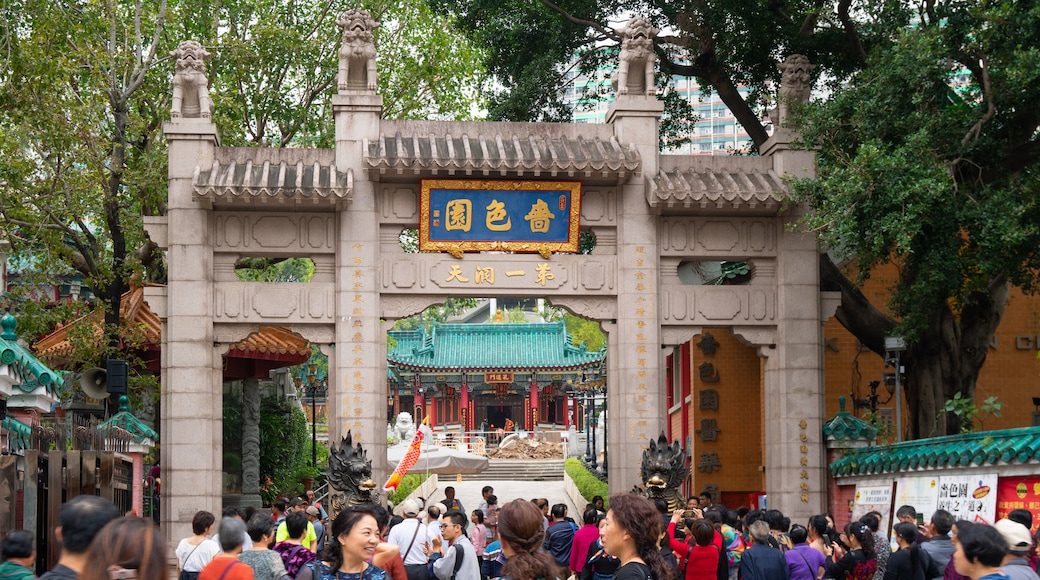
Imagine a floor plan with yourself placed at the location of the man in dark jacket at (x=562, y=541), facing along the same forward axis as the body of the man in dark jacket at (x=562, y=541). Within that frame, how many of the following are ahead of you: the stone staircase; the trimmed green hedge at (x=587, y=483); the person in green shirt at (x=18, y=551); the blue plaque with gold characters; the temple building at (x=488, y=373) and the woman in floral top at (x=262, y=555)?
4

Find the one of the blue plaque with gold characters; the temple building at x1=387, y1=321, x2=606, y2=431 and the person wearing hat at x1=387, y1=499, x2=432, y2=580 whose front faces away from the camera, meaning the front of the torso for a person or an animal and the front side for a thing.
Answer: the person wearing hat

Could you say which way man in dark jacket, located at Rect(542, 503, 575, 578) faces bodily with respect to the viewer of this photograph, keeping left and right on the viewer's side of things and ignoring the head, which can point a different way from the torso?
facing away from the viewer

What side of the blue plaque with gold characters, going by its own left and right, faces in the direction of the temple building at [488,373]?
back

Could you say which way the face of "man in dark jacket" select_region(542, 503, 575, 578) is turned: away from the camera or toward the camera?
away from the camera

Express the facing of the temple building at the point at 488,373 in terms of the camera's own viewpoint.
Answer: facing the viewer

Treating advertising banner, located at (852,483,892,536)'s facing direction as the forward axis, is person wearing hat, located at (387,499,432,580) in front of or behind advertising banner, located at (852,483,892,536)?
in front

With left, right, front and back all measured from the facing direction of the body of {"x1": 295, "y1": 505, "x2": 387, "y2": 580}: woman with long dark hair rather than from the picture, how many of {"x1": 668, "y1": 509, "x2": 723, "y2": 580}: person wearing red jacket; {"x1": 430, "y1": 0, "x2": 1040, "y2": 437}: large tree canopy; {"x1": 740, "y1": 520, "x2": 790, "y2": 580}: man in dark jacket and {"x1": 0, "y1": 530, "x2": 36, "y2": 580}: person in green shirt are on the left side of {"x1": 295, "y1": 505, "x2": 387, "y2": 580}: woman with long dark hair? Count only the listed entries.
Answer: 3

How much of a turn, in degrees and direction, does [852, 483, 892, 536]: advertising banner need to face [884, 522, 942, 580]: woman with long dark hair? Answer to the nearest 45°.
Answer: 0° — it already faces them

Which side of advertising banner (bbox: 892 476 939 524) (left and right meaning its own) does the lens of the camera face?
front

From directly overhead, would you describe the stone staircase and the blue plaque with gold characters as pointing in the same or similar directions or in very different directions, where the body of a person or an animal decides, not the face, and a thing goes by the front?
same or similar directions

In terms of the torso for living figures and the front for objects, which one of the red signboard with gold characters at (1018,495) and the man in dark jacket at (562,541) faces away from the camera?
the man in dark jacket

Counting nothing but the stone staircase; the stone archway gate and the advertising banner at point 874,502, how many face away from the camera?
0

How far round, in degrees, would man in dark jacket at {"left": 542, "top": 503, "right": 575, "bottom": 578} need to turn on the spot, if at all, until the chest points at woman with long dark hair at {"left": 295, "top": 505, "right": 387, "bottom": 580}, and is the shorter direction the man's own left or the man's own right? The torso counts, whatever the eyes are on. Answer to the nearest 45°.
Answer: approximately 180°

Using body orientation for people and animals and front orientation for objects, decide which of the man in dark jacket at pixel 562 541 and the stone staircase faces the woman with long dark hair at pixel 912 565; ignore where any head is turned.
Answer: the stone staircase

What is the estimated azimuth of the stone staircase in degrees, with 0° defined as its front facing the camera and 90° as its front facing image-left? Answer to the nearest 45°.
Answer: approximately 0°

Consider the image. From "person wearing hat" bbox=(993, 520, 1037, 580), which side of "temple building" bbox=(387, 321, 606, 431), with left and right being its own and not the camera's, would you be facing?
front
